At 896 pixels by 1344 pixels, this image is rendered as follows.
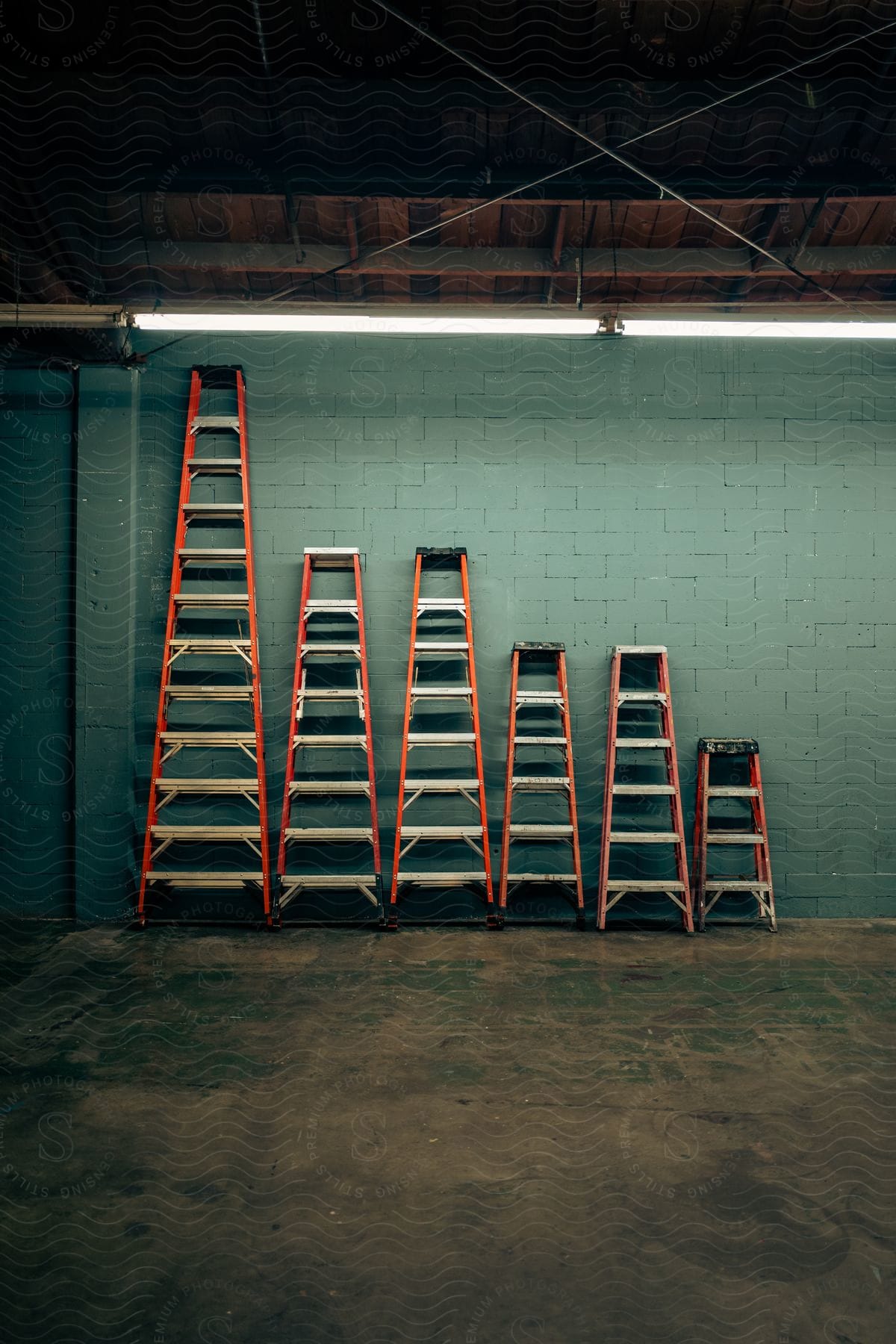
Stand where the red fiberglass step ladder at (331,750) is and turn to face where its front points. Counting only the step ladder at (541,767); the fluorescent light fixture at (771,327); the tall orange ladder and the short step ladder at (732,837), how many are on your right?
1

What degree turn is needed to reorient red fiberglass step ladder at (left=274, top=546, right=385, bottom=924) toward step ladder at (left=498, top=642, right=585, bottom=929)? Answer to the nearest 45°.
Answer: approximately 90° to its left

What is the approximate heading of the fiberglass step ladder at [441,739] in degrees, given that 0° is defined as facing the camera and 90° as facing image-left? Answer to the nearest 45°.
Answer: approximately 0°

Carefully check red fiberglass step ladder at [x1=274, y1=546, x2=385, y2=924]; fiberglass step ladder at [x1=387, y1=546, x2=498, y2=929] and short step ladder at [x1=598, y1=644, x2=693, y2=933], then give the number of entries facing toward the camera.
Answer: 3

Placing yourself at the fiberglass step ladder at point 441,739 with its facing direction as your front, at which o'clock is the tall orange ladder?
The tall orange ladder is roughly at 3 o'clock from the fiberglass step ladder.

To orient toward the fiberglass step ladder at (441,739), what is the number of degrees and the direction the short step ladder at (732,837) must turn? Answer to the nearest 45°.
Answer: approximately 90° to its right

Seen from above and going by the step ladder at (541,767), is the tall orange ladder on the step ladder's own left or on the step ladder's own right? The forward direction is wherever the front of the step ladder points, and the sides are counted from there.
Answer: on the step ladder's own right

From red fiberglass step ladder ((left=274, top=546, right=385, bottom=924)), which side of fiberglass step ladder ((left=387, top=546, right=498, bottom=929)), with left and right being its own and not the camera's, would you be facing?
right

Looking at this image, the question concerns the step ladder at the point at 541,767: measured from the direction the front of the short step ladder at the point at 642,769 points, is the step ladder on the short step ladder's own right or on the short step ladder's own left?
on the short step ladder's own right
